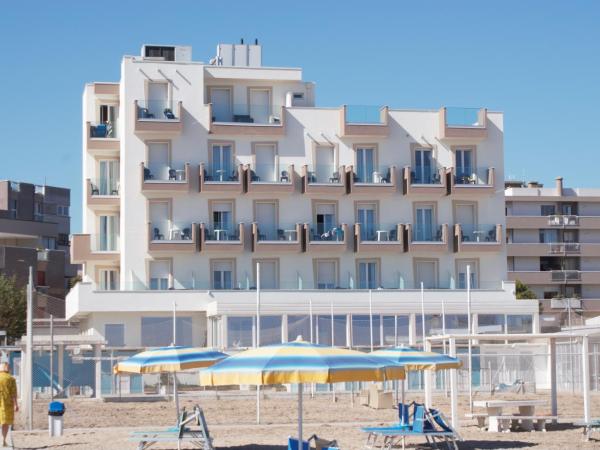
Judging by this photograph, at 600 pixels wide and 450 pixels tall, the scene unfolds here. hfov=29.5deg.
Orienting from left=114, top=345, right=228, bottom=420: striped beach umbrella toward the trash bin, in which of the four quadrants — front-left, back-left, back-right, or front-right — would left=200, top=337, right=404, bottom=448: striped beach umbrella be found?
back-left

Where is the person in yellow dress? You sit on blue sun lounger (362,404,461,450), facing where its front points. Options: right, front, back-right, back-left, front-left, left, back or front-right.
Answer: front

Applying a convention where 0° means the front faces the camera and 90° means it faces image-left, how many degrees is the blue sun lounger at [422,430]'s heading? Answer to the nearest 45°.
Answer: approximately 90°

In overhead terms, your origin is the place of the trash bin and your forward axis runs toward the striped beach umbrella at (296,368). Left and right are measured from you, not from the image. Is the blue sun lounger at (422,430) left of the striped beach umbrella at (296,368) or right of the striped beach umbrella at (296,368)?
left

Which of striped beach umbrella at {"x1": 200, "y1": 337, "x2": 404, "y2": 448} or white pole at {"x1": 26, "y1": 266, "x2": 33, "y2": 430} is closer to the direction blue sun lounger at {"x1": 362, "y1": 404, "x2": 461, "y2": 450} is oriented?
the white pole

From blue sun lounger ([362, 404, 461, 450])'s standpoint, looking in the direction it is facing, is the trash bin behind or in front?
in front

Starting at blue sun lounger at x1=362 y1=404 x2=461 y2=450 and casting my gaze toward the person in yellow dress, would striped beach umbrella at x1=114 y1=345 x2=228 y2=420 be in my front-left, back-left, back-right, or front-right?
front-right

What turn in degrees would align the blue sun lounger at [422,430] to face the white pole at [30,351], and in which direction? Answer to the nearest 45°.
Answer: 0° — it already faces it

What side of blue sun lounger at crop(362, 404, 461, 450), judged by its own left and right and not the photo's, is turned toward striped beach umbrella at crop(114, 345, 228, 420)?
front
